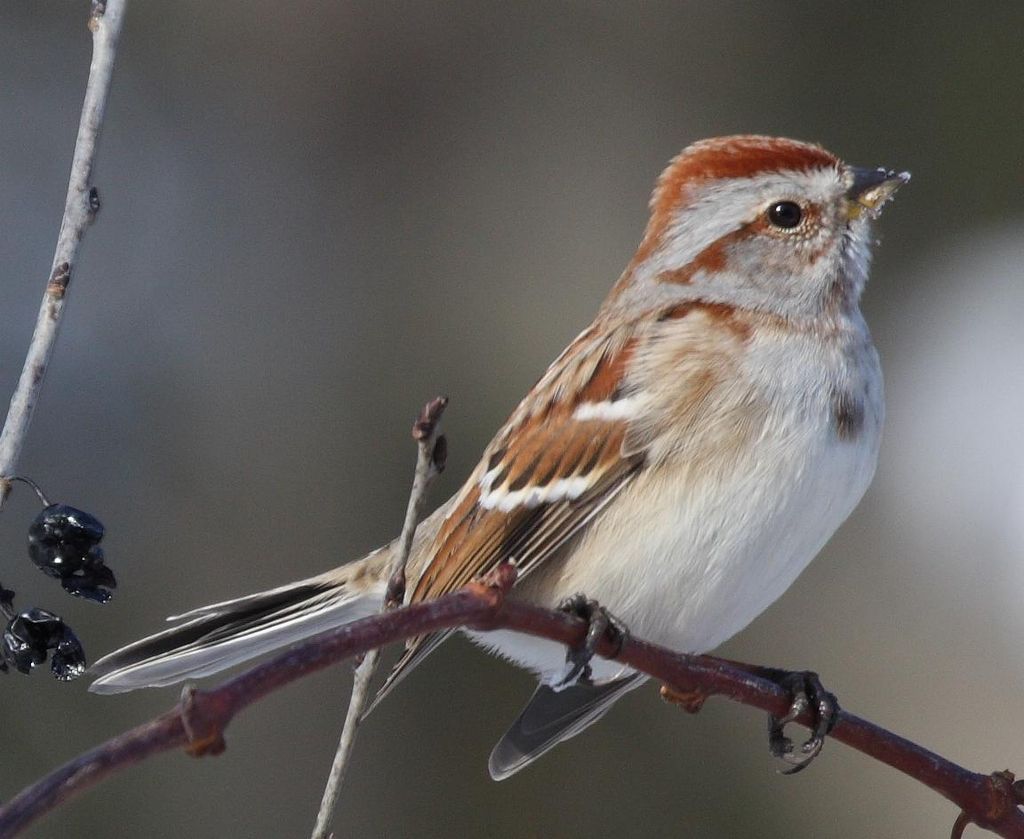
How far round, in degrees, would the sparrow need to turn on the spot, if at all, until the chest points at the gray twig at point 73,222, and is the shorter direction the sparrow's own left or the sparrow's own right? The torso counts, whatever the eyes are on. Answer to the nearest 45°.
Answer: approximately 135° to the sparrow's own right

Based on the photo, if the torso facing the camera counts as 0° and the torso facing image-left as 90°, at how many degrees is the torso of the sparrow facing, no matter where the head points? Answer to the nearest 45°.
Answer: approximately 270°

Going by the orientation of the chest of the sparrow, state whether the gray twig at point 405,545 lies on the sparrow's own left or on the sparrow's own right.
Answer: on the sparrow's own right

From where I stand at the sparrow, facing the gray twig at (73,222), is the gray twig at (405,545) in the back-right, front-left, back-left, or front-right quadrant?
front-left
